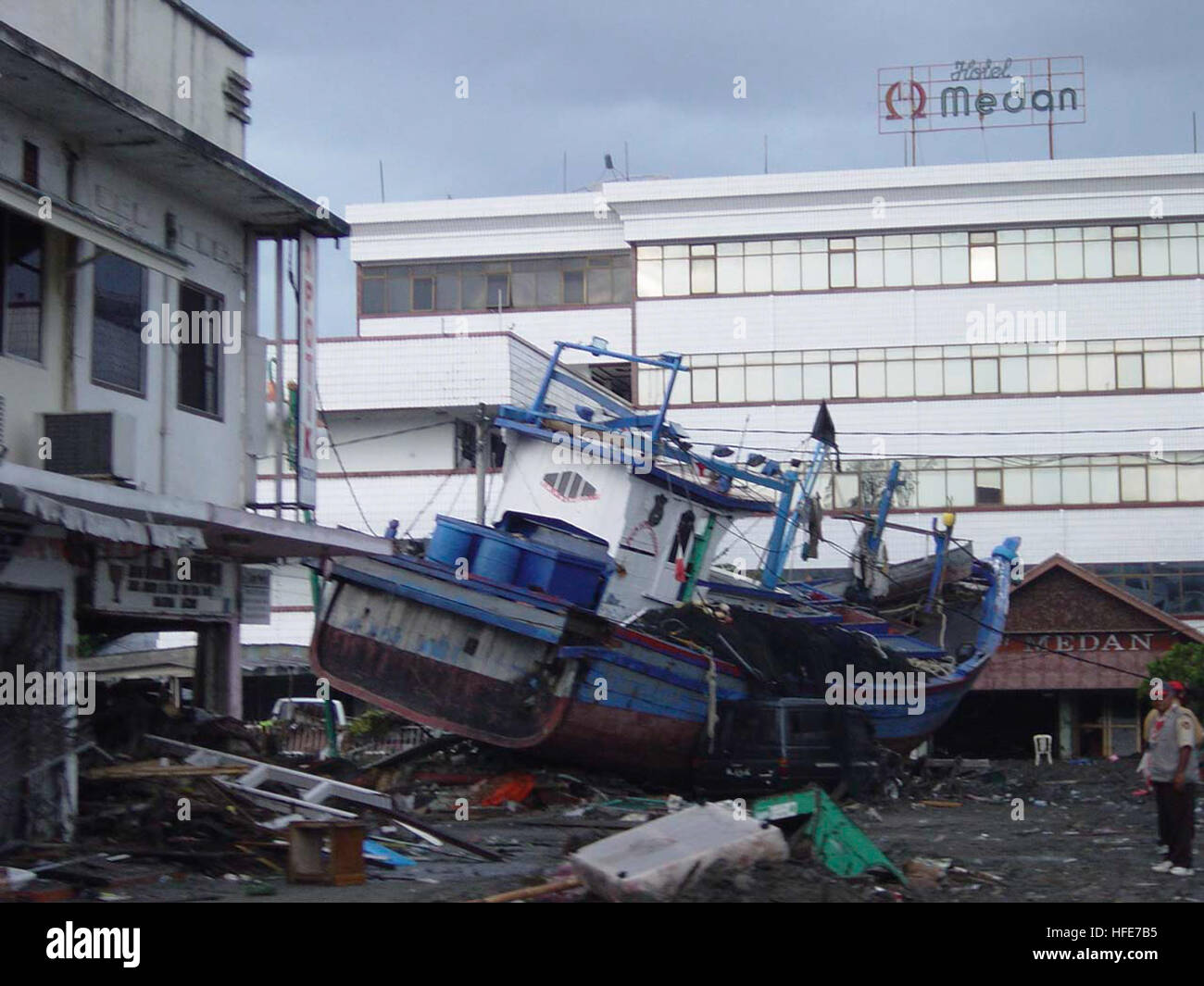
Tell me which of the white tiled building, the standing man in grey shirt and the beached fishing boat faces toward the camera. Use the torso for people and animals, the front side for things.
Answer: the white tiled building

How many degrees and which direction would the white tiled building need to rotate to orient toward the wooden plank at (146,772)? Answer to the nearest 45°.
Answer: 0° — it already faces it

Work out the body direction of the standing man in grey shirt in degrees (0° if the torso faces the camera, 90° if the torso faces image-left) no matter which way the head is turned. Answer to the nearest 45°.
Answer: approximately 90°

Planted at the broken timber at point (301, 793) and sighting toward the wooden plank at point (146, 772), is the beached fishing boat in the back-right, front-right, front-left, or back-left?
back-right

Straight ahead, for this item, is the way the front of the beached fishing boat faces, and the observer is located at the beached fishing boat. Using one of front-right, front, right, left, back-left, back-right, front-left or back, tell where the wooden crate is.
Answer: back-right

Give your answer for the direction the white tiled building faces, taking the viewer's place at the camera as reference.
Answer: facing the viewer

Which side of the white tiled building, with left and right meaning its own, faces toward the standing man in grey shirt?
front

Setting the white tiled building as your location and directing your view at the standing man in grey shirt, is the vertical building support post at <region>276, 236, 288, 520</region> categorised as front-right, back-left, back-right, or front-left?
front-right

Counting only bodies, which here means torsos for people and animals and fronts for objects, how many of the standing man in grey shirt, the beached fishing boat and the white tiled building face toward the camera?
1

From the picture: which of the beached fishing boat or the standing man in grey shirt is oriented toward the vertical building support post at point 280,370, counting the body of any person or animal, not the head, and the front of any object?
the standing man in grey shirt

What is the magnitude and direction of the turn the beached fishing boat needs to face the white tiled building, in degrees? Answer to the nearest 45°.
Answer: approximately 45° to its left

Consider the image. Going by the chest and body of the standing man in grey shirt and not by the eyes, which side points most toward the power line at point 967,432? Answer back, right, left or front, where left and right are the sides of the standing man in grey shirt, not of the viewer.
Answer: right

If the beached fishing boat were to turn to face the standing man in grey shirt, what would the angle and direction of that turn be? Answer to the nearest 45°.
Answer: approximately 90° to its right

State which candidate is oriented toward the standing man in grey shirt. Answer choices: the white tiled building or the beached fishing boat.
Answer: the white tiled building

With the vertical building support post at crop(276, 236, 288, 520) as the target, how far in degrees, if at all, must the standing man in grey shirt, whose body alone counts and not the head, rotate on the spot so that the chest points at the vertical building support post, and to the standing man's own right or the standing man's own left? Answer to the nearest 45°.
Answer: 0° — they already face it

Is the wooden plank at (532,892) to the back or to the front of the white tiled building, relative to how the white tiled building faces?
to the front

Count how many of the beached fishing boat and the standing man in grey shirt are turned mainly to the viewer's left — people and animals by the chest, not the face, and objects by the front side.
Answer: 1
